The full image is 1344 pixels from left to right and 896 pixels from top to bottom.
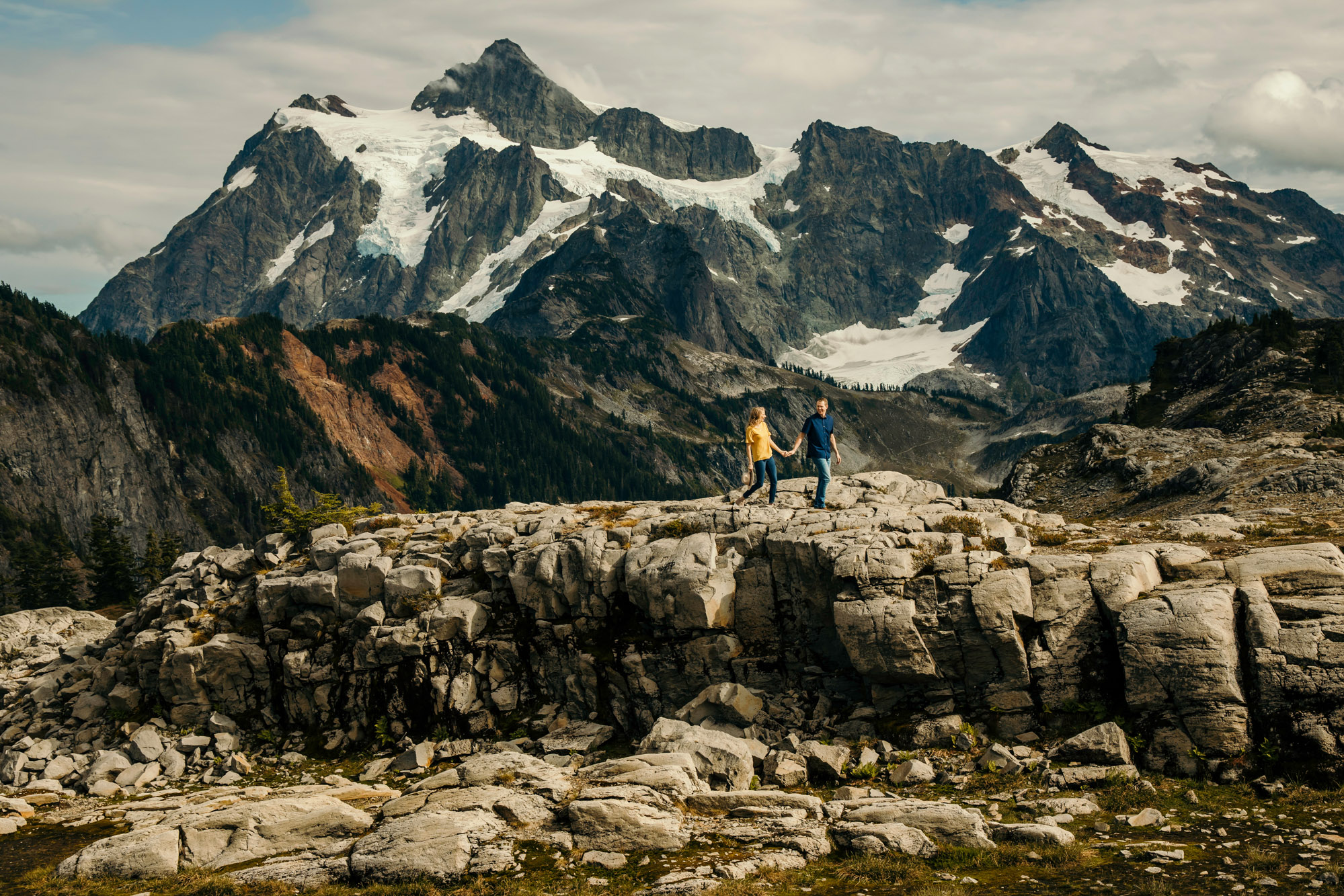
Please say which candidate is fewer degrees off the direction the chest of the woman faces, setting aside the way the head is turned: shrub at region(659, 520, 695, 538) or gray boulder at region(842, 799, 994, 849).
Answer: the gray boulder

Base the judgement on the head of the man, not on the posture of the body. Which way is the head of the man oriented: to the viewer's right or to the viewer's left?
to the viewer's left

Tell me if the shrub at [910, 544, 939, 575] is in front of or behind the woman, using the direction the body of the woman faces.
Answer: in front

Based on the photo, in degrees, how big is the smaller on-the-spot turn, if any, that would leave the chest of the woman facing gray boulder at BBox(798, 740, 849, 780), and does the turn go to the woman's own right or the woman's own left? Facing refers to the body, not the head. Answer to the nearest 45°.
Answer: approximately 45° to the woman's own right

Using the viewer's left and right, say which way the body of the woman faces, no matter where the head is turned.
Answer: facing the viewer and to the right of the viewer

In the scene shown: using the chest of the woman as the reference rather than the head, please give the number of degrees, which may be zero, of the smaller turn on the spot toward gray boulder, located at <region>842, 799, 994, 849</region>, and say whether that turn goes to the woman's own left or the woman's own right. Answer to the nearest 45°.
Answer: approximately 45° to the woman's own right

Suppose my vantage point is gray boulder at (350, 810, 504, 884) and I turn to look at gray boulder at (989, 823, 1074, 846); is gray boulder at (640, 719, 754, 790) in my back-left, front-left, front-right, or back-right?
front-left

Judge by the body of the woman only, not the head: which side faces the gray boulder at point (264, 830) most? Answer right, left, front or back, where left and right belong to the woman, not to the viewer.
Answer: right

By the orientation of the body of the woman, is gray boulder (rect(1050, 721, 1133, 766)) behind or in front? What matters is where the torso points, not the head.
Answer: in front

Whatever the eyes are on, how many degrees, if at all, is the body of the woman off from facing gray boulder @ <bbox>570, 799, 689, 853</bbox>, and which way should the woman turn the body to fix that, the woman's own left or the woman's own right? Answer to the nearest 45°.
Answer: approximately 45° to the woman's own right
